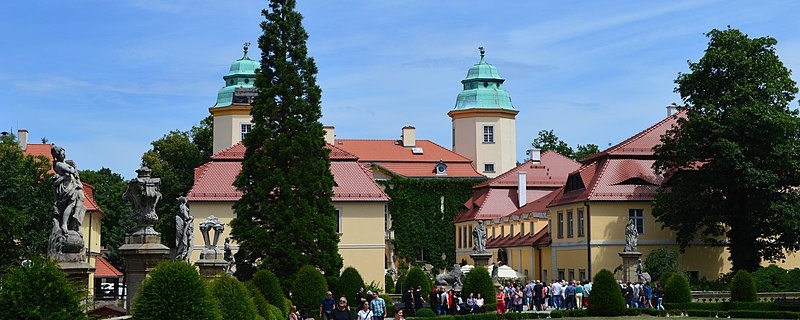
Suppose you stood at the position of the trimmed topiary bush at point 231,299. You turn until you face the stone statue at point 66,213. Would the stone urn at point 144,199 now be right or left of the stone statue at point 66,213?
right

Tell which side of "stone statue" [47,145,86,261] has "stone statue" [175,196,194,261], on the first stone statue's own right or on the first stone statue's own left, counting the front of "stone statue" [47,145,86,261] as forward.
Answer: on the first stone statue's own left

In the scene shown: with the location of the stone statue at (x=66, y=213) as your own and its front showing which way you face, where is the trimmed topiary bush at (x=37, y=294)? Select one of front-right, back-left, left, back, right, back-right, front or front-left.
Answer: front-right

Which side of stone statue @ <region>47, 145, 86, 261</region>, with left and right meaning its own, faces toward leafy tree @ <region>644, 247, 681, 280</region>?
left

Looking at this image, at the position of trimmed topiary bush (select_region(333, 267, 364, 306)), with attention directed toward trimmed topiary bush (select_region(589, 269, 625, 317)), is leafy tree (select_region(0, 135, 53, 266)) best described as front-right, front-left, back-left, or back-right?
back-left

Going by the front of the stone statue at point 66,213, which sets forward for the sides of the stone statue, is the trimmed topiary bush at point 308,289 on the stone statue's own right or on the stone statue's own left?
on the stone statue's own left

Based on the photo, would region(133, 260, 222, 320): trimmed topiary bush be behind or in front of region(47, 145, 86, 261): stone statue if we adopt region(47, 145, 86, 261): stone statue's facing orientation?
in front

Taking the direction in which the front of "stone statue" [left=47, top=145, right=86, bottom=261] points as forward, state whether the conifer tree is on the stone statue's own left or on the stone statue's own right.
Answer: on the stone statue's own left

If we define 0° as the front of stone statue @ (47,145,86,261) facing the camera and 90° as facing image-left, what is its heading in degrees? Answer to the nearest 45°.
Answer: approximately 315°

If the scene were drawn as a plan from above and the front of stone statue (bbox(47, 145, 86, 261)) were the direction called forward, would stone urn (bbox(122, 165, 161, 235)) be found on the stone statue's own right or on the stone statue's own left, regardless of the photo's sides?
on the stone statue's own left

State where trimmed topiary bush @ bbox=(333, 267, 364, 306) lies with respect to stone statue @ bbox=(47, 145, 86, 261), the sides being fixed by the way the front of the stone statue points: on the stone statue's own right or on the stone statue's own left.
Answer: on the stone statue's own left

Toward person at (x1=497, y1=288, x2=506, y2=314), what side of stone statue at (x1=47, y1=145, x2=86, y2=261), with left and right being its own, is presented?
left
